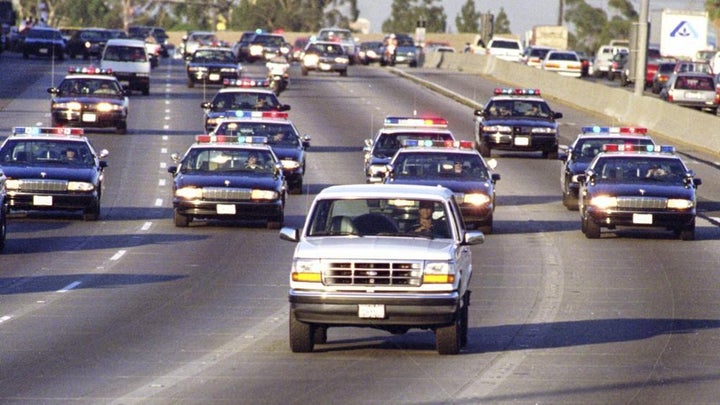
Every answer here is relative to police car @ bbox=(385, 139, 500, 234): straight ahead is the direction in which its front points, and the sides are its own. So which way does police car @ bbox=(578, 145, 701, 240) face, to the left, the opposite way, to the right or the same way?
the same way

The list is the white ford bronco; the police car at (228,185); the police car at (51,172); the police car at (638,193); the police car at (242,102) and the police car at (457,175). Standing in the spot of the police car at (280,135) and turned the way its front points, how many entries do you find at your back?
1

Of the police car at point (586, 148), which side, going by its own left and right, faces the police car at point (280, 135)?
right

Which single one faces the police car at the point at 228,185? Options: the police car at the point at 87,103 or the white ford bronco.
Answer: the police car at the point at 87,103

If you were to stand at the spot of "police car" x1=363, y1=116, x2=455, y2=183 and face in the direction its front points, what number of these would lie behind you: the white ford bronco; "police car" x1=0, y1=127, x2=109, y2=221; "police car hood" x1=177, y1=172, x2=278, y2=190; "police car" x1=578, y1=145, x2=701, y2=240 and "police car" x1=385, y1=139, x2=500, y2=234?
0

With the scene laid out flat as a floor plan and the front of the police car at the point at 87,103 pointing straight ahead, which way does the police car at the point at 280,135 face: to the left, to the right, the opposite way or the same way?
the same way

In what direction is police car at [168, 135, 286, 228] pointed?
toward the camera

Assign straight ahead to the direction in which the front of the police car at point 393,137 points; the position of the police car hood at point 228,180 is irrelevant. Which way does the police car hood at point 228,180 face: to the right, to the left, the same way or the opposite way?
the same way

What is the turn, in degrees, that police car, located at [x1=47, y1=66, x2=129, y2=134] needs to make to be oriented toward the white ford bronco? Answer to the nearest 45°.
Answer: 0° — it already faces it

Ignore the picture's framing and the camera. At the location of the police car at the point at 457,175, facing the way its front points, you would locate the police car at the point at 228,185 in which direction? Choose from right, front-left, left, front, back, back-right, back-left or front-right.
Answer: right

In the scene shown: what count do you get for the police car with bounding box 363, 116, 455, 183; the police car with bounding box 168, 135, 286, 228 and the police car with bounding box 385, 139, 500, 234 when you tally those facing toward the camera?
3

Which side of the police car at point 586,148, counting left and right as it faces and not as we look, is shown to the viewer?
front

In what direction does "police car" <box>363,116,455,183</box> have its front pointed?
toward the camera

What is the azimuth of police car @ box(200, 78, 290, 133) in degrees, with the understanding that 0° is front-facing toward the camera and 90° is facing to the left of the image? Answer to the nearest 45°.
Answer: approximately 0°

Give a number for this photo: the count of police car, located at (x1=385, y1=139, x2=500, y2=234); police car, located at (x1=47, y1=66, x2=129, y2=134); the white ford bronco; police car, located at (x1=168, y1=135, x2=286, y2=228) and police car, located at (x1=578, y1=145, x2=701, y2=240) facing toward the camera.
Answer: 5

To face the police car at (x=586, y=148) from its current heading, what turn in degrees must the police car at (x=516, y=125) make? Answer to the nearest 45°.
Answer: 0° — it already faces it

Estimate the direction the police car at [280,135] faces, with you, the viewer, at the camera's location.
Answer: facing the viewer

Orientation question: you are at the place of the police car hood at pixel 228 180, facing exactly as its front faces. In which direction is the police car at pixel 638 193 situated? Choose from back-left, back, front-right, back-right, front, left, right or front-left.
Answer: left
